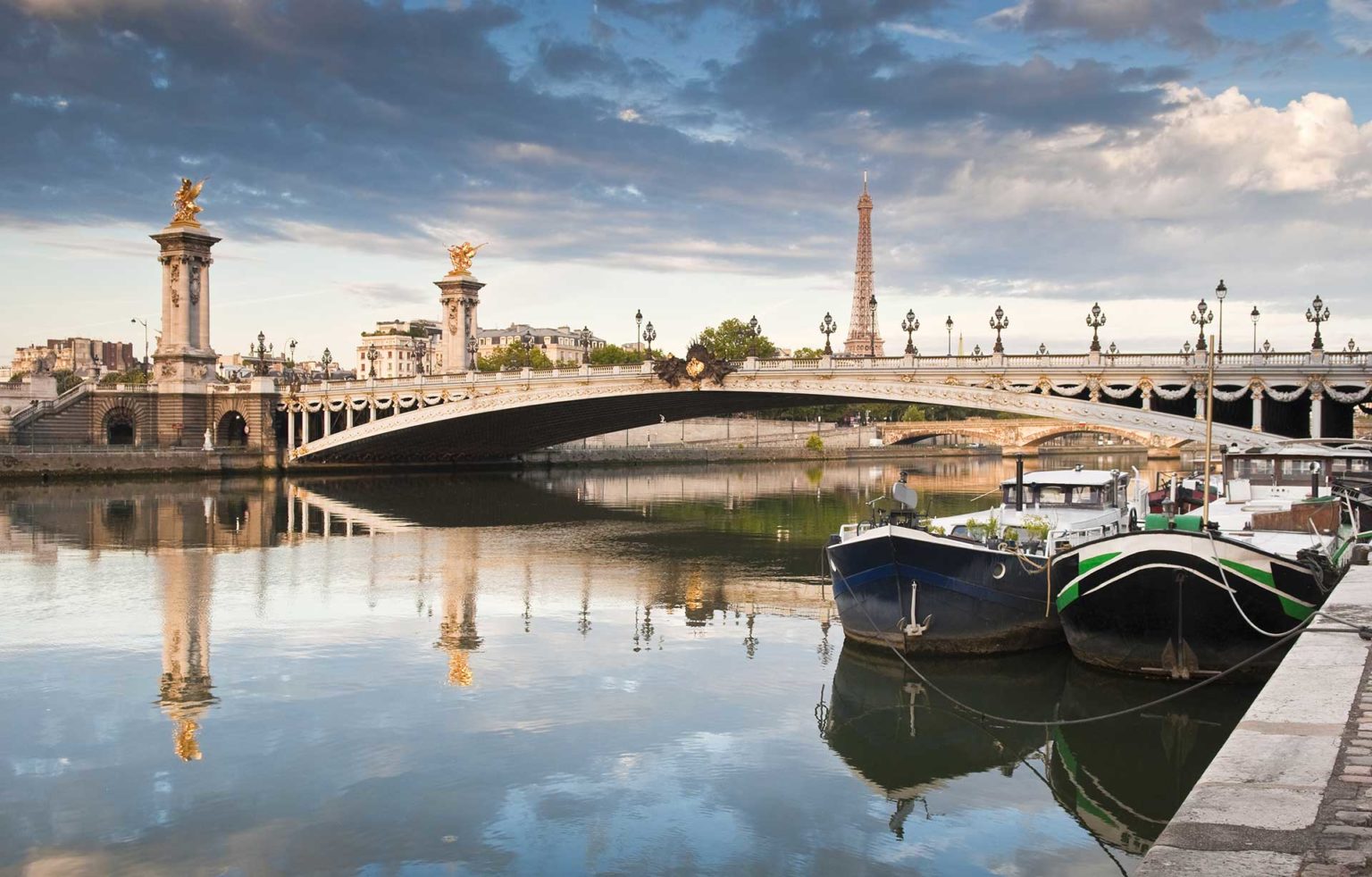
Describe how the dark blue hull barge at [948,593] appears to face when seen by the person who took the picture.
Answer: facing the viewer and to the left of the viewer

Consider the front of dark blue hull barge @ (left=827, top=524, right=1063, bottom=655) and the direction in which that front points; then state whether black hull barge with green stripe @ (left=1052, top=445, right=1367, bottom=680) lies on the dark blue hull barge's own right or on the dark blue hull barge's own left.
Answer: on the dark blue hull barge's own left

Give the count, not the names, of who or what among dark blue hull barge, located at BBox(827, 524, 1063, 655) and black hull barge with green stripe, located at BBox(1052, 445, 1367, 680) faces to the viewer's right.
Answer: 0

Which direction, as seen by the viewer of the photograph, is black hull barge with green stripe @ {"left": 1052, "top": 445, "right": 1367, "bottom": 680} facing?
facing the viewer

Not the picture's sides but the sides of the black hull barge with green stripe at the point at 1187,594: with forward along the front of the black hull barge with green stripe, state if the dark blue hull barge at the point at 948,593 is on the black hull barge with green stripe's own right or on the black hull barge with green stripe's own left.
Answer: on the black hull barge with green stripe's own right
